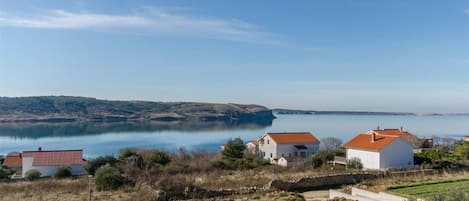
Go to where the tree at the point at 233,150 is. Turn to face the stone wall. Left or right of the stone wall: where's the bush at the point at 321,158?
left

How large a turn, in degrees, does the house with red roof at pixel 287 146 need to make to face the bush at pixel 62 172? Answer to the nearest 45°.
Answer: approximately 90° to its right

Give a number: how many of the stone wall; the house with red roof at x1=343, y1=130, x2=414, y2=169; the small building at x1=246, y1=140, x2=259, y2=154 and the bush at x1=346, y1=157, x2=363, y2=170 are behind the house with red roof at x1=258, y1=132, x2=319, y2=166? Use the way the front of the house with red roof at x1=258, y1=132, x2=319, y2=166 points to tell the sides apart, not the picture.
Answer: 1

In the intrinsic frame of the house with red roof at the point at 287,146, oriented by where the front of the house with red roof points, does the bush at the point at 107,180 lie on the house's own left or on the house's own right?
on the house's own right

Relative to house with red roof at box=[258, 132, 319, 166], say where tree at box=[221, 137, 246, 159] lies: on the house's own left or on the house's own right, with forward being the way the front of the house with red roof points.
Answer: on the house's own right

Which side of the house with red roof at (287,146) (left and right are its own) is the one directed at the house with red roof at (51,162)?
right

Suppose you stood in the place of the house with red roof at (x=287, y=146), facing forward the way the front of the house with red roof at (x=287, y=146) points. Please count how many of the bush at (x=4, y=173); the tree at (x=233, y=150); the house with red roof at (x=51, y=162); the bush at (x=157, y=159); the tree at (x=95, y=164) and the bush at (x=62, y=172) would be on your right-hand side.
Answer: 6

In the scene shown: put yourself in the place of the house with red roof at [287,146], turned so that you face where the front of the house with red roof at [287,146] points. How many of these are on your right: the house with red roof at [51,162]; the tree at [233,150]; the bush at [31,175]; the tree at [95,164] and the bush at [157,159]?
5

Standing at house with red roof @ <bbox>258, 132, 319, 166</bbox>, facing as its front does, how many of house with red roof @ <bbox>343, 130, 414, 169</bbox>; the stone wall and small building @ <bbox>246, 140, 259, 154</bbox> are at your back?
1

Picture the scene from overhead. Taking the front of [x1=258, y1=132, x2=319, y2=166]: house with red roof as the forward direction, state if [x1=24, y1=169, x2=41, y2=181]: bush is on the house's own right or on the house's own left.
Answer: on the house's own right

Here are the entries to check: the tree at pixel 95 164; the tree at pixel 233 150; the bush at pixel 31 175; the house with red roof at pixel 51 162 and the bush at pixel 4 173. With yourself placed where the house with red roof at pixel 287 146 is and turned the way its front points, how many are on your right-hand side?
5

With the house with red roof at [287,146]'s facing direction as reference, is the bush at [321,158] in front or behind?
in front

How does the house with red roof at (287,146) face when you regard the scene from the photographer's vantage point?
facing the viewer and to the right of the viewer
